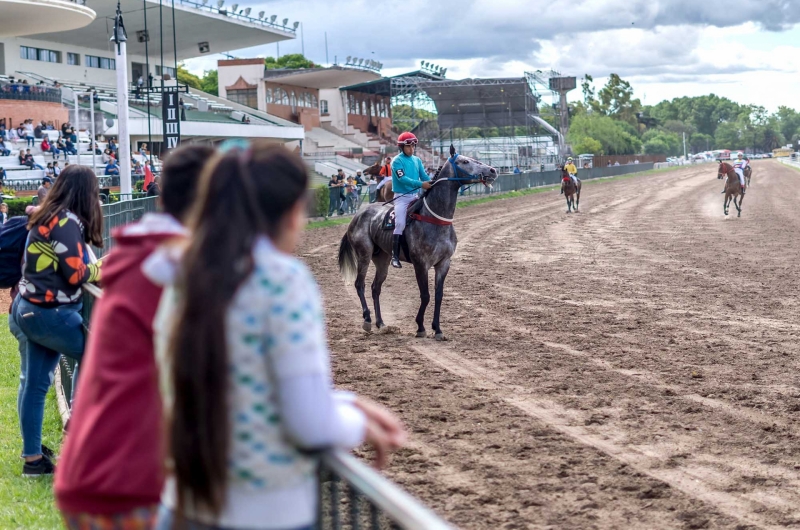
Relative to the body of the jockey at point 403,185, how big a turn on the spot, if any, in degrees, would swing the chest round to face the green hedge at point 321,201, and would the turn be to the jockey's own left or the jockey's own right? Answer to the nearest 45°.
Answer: approximately 135° to the jockey's own left

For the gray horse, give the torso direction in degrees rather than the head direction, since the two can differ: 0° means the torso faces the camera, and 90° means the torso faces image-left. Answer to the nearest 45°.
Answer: approximately 315°

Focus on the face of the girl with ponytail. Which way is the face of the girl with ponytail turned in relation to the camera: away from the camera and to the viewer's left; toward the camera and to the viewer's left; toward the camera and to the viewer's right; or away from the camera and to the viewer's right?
away from the camera and to the viewer's right

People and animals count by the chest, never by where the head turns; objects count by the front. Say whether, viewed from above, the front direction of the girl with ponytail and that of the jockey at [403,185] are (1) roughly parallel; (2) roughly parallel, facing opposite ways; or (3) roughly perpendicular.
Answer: roughly perpendicular

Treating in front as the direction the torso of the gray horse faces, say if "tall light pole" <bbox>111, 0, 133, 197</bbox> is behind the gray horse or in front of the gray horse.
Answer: behind

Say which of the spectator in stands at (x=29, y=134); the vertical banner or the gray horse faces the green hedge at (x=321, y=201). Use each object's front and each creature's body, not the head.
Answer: the spectator in stands

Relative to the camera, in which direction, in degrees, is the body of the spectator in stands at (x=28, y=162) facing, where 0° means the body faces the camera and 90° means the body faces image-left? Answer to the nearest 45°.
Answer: approximately 315°

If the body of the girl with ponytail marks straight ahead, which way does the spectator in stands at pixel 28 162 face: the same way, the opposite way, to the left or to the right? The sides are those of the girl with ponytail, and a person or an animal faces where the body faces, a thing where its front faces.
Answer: to the right

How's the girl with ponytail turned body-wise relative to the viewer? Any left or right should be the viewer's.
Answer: facing away from the viewer and to the right of the viewer

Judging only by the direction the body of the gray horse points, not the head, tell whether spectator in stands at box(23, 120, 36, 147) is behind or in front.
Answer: behind

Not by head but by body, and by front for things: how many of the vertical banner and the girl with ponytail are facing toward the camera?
1

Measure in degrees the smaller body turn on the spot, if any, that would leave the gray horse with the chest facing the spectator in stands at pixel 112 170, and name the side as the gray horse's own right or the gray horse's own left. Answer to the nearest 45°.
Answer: approximately 180°

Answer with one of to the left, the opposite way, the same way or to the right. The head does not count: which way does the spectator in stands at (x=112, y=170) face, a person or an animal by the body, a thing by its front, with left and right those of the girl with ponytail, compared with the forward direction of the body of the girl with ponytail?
to the right

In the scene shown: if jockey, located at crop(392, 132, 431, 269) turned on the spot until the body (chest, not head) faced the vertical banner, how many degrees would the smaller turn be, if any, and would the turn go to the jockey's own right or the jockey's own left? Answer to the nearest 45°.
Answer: approximately 180°

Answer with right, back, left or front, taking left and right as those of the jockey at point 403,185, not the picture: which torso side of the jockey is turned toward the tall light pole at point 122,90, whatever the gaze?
back
